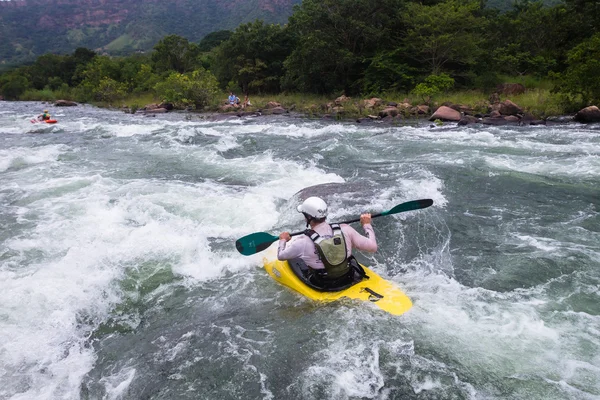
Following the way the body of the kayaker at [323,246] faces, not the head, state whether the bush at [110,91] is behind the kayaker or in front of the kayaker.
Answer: in front

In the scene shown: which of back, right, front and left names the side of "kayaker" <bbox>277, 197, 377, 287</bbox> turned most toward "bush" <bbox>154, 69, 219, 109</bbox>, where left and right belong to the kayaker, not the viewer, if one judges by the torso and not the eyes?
front

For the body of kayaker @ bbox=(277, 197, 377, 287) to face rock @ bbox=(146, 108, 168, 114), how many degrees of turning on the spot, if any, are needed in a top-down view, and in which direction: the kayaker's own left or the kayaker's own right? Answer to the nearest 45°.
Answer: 0° — they already face it

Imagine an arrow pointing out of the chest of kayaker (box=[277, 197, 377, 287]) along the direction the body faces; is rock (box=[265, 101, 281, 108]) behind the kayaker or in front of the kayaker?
in front

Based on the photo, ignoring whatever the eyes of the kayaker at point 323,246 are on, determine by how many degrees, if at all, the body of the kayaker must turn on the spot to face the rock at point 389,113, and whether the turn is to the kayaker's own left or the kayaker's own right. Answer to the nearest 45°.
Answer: approximately 45° to the kayaker's own right

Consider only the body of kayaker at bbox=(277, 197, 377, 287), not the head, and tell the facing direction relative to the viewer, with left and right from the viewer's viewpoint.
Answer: facing away from the viewer and to the left of the viewer

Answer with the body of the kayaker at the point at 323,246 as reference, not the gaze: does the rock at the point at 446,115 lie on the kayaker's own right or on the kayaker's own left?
on the kayaker's own right

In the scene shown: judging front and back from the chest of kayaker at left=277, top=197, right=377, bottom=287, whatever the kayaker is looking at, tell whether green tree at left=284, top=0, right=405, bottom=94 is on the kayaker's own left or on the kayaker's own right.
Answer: on the kayaker's own right

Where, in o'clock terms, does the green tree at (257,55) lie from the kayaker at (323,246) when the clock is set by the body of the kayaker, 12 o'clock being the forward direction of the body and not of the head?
The green tree is roughly at 1 o'clock from the kayaker.

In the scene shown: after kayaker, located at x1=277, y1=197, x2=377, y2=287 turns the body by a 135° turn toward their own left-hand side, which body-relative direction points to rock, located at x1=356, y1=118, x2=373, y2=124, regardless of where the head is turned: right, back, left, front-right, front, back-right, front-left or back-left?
back
